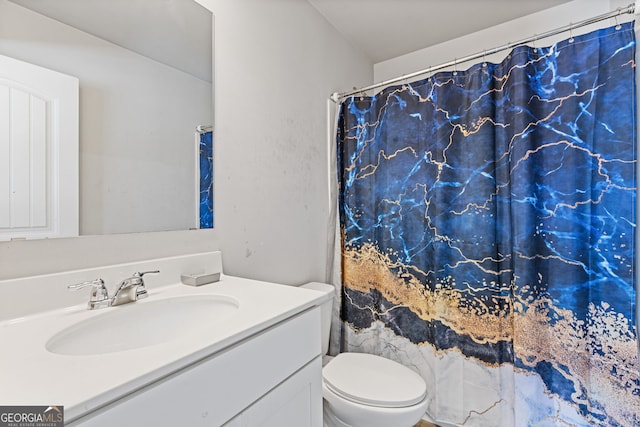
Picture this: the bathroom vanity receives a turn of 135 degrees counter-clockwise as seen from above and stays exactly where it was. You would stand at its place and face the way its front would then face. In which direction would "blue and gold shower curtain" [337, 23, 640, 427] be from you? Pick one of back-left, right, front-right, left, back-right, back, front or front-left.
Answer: right

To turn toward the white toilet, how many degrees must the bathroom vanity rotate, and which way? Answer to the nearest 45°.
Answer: approximately 45° to its left

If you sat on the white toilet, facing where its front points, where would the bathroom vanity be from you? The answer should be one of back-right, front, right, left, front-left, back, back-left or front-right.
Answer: right

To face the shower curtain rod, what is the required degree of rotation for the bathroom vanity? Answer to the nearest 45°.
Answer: approximately 45° to its left

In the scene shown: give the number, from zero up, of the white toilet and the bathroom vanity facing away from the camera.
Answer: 0

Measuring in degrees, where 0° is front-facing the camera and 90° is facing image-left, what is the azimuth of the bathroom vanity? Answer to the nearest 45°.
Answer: approximately 315°

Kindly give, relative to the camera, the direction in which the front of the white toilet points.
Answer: facing the viewer and to the right of the viewer
